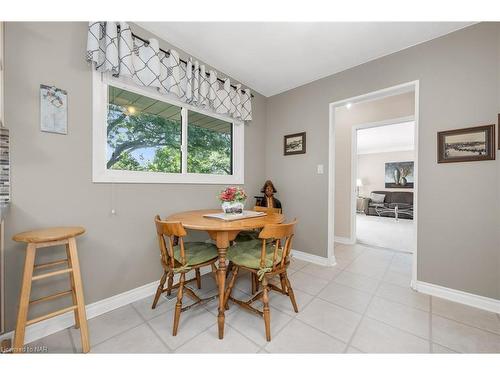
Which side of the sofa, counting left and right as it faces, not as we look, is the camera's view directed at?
front

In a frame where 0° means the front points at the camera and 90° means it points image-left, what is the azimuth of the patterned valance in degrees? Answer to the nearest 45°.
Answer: approximately 315°

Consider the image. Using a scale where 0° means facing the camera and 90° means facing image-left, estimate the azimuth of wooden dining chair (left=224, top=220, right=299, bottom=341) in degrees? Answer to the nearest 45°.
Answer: approximately 135°

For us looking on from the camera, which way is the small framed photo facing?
facing the viewer and to the left of the viewer

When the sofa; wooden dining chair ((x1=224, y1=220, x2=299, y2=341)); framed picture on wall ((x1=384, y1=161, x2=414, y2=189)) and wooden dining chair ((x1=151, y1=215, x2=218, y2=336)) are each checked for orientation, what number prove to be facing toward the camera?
2

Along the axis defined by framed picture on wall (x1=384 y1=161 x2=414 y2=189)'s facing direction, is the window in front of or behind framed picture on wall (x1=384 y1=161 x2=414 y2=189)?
in front

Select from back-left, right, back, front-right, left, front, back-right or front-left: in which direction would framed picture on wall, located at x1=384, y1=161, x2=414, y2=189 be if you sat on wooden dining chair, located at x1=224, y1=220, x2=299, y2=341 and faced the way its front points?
right

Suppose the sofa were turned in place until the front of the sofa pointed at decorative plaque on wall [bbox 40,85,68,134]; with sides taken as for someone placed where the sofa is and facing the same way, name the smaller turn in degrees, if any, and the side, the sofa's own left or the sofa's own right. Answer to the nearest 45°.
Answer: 0° — it already faces it

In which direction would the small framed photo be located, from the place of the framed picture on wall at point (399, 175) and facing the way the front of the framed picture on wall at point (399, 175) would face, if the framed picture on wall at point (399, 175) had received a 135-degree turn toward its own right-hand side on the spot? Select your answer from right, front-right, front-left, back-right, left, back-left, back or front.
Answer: back-left

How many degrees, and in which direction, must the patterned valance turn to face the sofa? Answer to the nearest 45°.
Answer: approximately 45° to its left

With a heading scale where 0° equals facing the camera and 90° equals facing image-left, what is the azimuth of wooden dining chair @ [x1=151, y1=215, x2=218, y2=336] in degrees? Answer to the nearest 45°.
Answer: approximately 225°

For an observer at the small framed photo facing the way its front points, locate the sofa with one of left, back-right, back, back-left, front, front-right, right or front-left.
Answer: back

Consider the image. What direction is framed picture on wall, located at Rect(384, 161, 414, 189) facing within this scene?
toward the camera

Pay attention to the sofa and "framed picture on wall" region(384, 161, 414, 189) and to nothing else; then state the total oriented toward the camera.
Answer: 2

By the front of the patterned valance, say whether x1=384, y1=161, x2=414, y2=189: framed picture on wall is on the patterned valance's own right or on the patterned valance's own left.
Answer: on the patterned valance's own left

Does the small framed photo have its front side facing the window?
yes

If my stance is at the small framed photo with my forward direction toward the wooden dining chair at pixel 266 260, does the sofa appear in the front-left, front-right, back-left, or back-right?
back-left

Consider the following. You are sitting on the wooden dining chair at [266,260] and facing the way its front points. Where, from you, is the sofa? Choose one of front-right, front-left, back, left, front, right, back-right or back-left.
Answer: right
